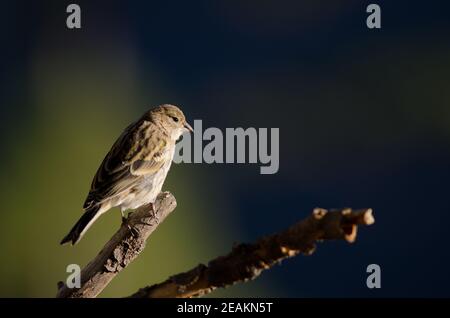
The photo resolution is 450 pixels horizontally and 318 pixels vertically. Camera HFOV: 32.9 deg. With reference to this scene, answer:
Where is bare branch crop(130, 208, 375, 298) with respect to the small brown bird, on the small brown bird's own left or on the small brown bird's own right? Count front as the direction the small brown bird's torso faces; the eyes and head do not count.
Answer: on the small brown bird's own right

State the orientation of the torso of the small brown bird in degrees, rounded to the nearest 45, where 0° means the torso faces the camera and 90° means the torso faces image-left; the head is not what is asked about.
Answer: approximately 270°
